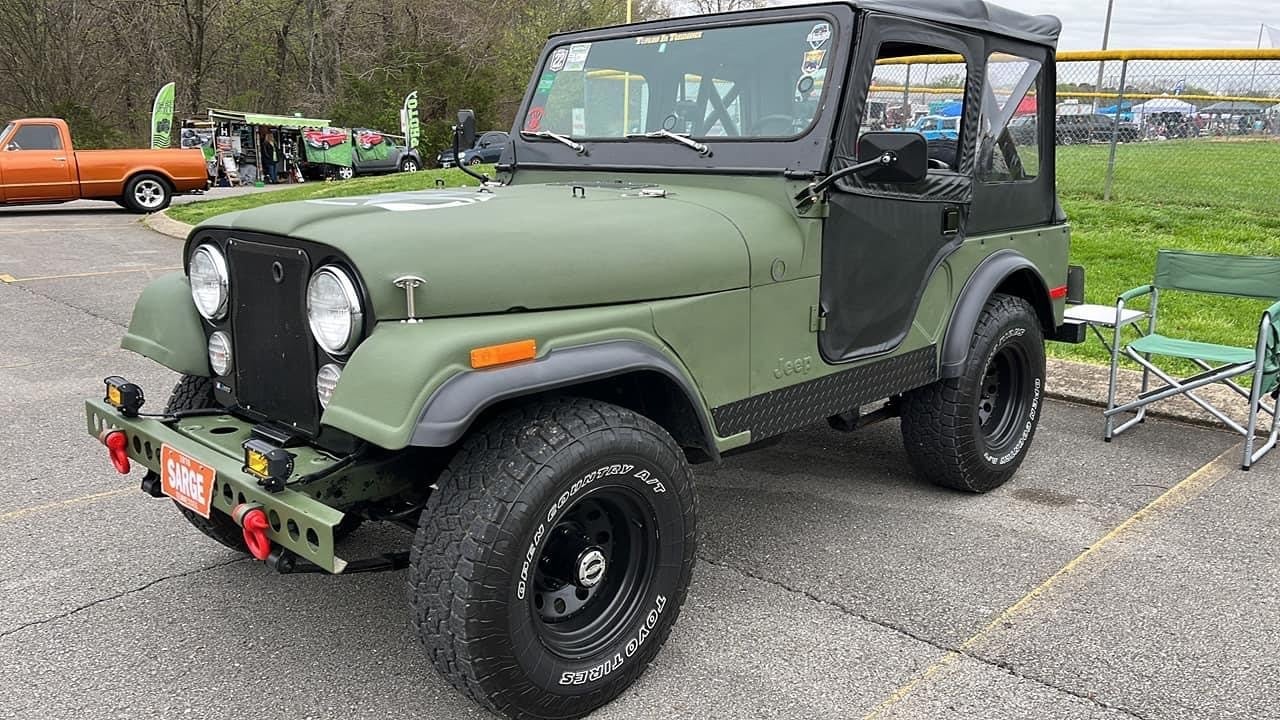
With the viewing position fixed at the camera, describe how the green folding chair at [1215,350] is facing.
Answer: facing the viewer and to the left of the viewer

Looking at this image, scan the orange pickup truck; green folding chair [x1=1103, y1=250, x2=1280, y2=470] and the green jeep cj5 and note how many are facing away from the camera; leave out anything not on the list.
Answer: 0

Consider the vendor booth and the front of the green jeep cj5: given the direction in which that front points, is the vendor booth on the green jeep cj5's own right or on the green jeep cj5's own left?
on the green jeep cj5's own right

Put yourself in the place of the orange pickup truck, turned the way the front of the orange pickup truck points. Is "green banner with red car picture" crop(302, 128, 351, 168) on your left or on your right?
on your right

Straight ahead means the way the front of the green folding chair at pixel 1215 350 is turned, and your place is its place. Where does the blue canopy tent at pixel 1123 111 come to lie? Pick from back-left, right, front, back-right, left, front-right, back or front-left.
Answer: back-right

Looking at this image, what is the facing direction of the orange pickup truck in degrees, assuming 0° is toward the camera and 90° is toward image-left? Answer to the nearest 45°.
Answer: approximately 90°

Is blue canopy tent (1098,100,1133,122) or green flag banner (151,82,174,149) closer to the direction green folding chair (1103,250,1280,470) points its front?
the green flag banner
